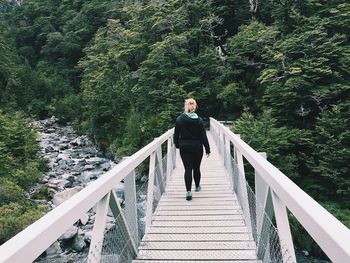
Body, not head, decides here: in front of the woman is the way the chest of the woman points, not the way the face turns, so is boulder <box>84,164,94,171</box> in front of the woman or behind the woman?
in front

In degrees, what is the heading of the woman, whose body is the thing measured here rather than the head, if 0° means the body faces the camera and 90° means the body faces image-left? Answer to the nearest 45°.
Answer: approximately 180°
